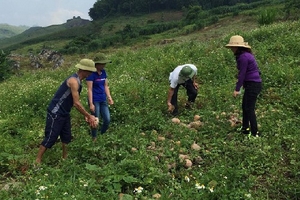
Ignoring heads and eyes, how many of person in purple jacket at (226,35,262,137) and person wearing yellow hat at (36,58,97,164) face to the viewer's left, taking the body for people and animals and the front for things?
1

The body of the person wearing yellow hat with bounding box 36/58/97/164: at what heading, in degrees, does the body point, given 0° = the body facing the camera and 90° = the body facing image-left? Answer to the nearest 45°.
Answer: approximately 270°

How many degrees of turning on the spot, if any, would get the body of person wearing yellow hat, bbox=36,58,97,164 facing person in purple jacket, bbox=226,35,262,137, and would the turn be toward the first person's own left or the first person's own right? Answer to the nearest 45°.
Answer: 0° — they already face them

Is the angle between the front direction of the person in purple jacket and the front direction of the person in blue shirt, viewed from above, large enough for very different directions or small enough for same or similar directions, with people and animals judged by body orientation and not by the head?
very different directions

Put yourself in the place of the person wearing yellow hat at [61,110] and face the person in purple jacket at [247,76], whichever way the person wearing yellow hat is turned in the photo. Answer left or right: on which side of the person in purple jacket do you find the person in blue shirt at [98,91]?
left

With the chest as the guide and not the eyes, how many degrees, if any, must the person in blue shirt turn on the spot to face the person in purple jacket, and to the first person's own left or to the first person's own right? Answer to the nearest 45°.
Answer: approximately 45° to the first person's own left

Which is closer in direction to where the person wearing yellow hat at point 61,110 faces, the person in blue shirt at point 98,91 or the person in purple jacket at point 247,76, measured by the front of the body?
the person in purple jacket

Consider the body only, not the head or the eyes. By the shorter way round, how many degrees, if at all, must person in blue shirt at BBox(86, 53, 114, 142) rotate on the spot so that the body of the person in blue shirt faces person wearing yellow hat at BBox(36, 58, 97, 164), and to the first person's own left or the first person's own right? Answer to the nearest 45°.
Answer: approximately 90° to the first person's own right

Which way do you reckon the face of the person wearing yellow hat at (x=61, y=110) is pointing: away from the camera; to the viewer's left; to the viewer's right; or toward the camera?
to the viewer's right

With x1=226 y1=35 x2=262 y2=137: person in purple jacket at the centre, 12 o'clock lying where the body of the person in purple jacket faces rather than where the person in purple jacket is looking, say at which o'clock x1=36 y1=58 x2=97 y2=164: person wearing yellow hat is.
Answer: The person wearing yellow hat is roughly at 11 o'clock from the person in purple jacket.

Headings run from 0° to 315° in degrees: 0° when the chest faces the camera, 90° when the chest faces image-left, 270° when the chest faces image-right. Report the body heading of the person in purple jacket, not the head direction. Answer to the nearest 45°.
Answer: approximately 90°

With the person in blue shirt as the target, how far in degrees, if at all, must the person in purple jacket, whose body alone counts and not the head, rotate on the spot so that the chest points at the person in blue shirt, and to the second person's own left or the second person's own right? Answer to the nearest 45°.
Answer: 0° — they already face them

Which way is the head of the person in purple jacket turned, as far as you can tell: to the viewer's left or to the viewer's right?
to the viewer's left
